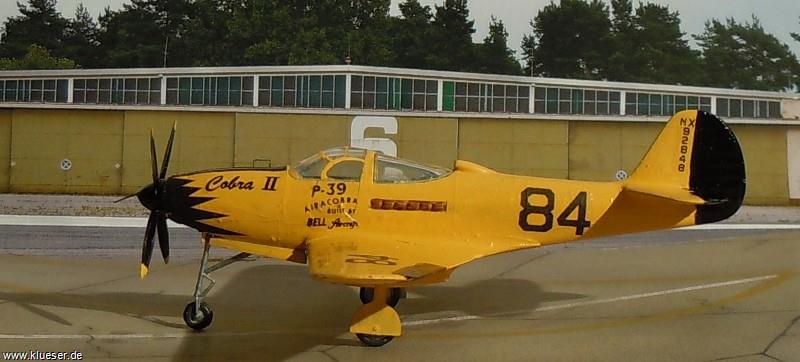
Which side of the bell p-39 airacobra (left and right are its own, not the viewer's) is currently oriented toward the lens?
left

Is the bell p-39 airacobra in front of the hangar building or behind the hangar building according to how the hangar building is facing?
in front

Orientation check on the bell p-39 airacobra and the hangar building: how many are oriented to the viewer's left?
1

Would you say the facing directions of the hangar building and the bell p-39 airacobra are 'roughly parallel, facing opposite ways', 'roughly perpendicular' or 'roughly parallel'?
roughly perpendicular

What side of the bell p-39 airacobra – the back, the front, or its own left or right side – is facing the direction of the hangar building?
right

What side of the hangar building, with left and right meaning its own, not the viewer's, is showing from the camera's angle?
front
